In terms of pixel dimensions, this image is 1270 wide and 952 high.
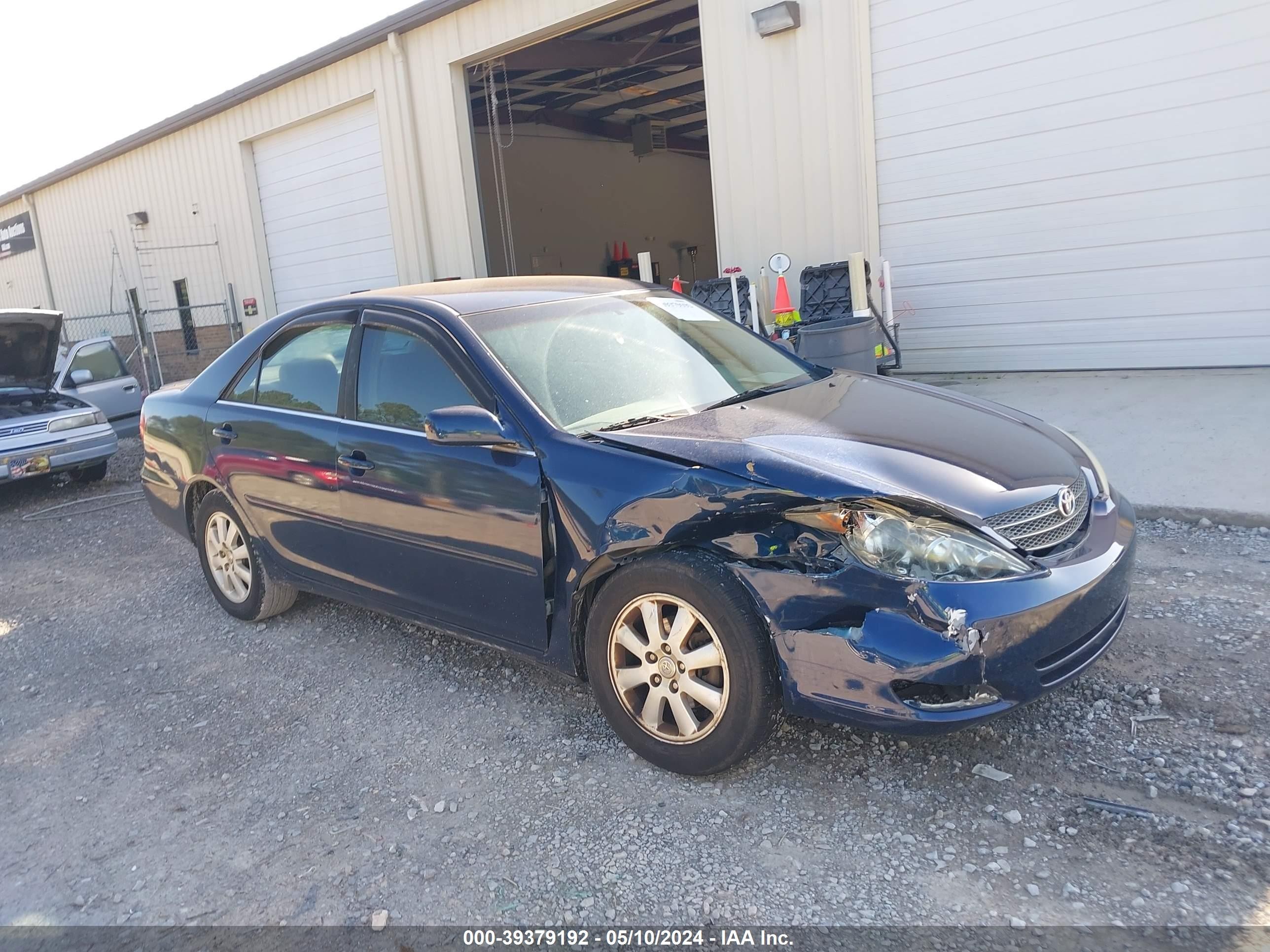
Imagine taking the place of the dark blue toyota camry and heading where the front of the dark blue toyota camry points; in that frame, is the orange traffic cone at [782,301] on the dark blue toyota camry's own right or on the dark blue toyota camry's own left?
on the dark blue toyota camry's own left

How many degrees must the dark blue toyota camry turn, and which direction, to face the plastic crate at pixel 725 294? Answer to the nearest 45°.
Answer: approximately 135° to its left

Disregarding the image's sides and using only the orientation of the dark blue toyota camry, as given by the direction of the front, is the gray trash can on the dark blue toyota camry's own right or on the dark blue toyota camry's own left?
on the dark blue toyota camry's own left

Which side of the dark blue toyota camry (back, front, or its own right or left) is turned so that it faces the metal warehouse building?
left

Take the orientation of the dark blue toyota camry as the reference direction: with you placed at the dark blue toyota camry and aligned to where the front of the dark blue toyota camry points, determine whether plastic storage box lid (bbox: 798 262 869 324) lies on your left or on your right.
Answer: on your left

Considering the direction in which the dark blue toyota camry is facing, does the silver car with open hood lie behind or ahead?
behind

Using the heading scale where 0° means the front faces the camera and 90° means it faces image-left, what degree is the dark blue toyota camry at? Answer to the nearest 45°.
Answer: approximately 315°
